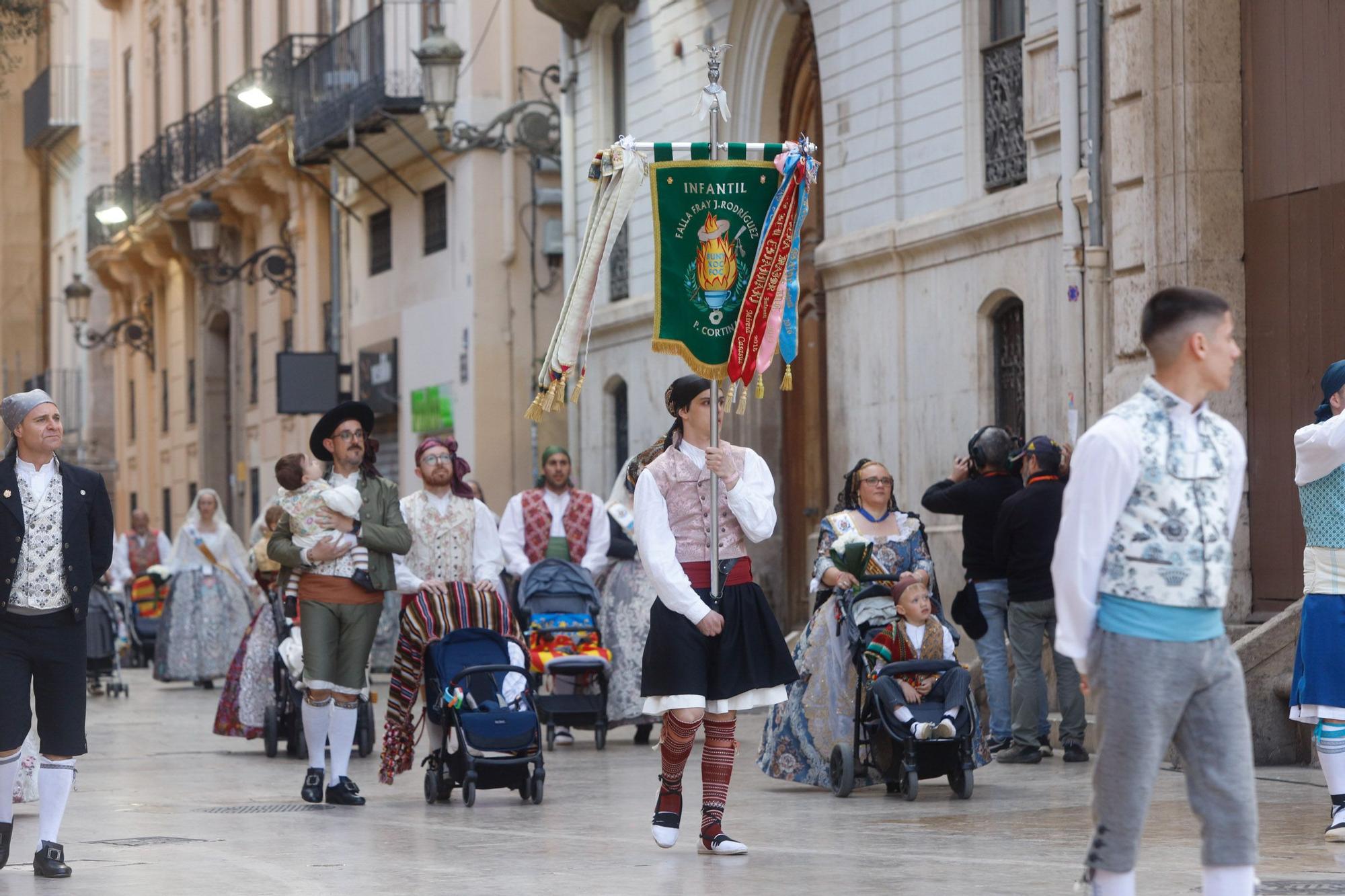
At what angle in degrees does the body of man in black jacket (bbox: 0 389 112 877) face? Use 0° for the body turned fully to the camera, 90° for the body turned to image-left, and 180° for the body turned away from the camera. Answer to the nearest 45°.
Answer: approximately 0°

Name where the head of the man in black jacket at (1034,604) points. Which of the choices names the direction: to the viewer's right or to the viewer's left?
to the viewer's left

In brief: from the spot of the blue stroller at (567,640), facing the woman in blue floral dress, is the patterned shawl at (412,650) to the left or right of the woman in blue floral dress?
right

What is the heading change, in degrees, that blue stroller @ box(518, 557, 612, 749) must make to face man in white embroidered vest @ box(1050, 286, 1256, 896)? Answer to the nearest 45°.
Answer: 0° — it already faces them

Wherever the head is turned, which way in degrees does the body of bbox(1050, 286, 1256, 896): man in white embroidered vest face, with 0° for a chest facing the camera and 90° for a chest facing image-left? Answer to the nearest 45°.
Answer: approximately 315°

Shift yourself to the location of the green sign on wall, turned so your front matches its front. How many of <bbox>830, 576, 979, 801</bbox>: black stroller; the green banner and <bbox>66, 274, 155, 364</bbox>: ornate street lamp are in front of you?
2

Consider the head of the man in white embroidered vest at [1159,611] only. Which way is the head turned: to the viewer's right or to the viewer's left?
to the viewer's right

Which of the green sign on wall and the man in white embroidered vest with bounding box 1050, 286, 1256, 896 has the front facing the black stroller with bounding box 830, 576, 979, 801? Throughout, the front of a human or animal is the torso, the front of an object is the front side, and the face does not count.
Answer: the green sign on wall

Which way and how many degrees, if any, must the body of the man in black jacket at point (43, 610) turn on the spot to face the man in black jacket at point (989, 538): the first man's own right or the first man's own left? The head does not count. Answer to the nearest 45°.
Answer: approximately 135° to the first man's own left
